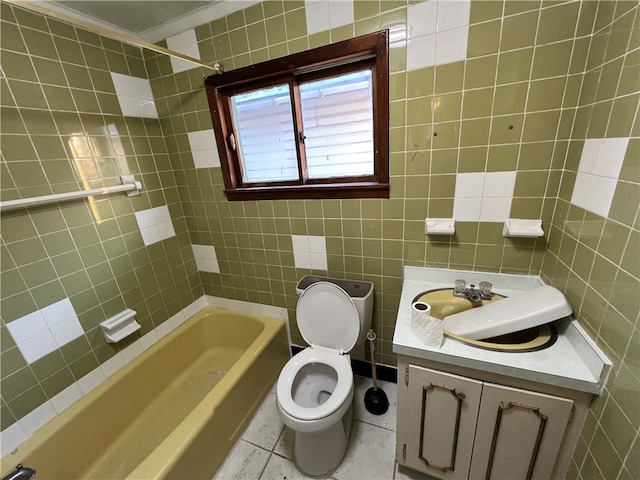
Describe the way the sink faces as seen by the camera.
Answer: facing the viewer and to the left of the viewer

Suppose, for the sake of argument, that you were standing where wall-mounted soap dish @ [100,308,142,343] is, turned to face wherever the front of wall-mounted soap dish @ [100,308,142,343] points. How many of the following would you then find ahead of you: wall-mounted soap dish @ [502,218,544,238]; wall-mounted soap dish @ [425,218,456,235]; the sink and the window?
4

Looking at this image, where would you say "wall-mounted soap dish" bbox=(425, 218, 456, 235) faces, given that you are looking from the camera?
facing the viewer

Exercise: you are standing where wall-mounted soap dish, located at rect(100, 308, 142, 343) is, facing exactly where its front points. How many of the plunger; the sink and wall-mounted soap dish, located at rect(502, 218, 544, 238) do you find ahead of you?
3

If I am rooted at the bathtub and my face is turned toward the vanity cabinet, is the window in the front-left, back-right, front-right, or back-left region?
front-left

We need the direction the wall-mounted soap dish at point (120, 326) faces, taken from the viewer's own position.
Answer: facing the viewer and to the right of the viewer

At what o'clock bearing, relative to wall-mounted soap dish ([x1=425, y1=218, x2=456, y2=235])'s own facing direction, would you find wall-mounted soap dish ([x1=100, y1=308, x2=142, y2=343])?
wall-mounted soap dish ([x1=100, y1=308, x2=142, y2=343]) is roughly at 2 o'clock from wall-mounted soap dish ([x1=425, y1=218, x2=456, y2=235]).

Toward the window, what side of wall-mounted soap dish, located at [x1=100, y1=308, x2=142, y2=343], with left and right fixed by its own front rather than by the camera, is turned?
front

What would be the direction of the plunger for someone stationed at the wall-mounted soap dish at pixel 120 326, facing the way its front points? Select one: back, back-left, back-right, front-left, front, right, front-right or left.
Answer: front

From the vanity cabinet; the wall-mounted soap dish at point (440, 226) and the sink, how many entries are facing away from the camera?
0

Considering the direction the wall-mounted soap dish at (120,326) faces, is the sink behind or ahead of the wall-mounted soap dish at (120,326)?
ahead
